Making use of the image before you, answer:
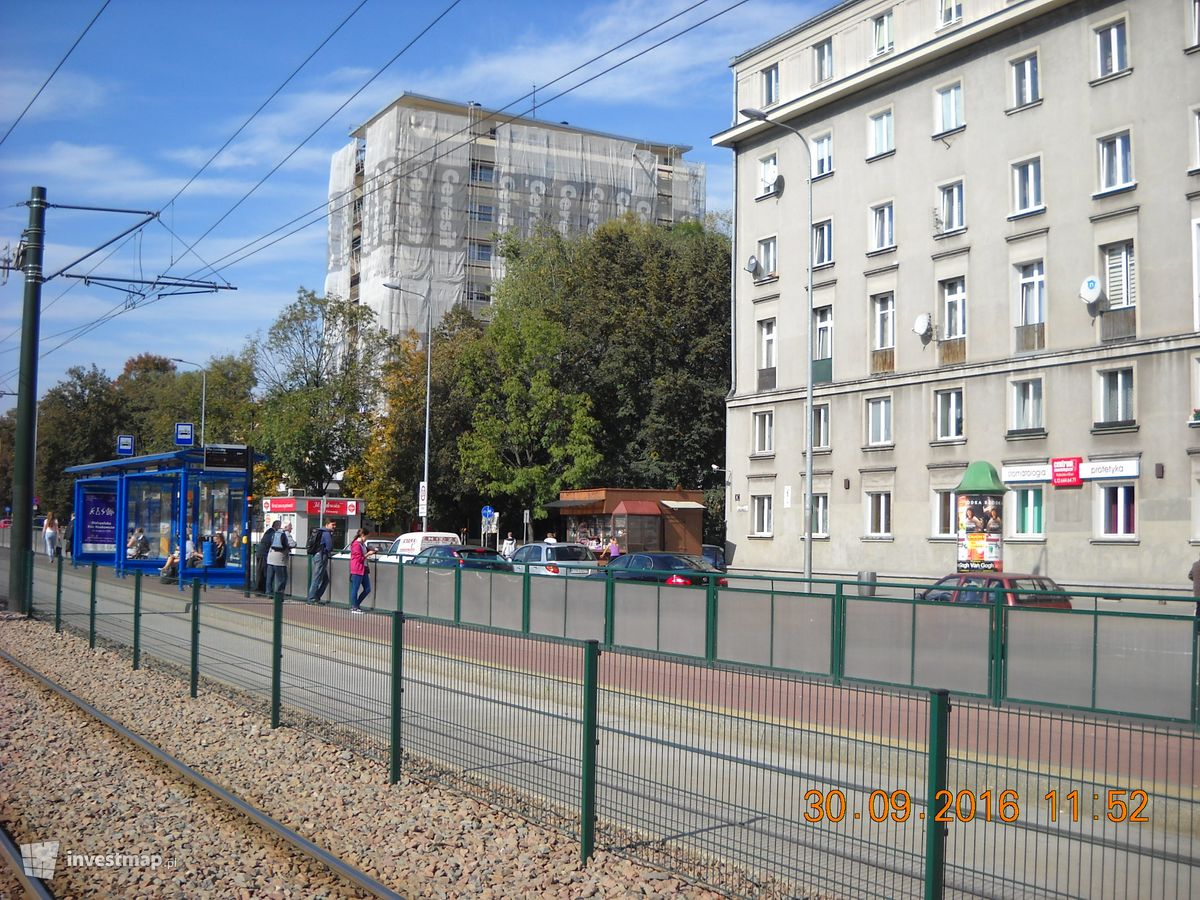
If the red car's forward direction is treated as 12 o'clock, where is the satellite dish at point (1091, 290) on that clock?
The satellite dish is roughly at 2 o'clock from the red car.

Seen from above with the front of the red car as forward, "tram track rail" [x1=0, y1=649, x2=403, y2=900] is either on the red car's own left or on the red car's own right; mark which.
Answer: on the red car's own left

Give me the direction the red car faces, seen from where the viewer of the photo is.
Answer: facing away from the viewer and to the left of the viewer

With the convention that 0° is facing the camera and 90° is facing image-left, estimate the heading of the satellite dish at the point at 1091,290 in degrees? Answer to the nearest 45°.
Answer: approximately 45°

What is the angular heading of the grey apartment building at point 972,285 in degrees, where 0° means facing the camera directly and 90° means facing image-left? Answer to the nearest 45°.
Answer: approximately 45°

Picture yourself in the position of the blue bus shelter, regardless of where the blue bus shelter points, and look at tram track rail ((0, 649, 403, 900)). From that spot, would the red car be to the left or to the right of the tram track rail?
left

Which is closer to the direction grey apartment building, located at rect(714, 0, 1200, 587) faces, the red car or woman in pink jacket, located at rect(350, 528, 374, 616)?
the woman in pink jacket

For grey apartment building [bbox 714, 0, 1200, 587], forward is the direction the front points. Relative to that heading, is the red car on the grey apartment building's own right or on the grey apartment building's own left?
on the grey apartment building's own left
